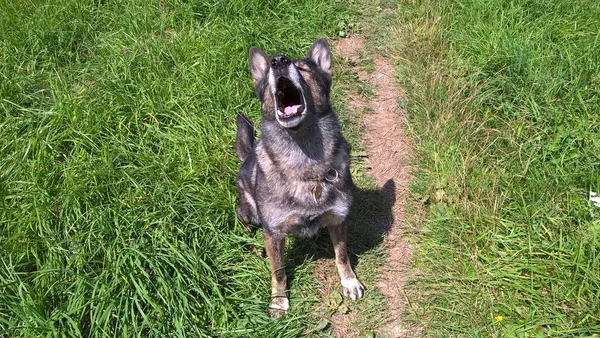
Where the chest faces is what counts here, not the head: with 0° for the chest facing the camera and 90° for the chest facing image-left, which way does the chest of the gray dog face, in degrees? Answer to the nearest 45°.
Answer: approximately 0°
